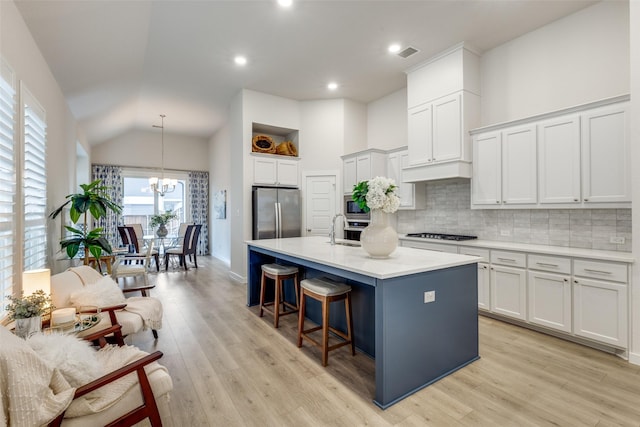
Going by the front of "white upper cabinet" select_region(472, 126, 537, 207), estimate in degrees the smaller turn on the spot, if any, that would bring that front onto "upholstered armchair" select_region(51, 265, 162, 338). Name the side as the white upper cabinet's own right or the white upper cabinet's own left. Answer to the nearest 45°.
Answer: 0° — it already faces it

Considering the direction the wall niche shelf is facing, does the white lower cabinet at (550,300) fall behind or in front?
in front

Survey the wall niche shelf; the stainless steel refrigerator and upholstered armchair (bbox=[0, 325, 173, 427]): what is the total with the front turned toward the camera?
2

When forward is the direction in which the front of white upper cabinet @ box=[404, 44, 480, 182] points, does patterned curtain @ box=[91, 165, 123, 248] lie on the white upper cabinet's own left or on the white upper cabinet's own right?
on the white upper cabinet's own right

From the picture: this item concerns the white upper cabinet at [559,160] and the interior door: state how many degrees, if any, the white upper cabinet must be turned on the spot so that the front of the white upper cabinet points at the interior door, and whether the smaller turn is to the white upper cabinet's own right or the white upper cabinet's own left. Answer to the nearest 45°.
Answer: approximately 45° to the white upper cabinet's own right

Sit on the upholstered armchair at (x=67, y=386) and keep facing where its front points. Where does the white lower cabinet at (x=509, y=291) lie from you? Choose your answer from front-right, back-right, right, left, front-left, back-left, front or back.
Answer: front-right

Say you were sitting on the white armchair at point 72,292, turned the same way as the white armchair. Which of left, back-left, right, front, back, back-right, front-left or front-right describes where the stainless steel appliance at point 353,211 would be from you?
front-left

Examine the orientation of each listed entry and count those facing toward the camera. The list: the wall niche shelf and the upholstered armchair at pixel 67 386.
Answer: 1

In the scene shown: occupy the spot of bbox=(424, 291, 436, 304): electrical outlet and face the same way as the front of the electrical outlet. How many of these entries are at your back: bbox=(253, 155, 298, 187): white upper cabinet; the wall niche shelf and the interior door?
3

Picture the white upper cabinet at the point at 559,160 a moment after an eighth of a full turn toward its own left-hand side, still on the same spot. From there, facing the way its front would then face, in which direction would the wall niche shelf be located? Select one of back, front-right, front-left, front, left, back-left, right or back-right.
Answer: right
